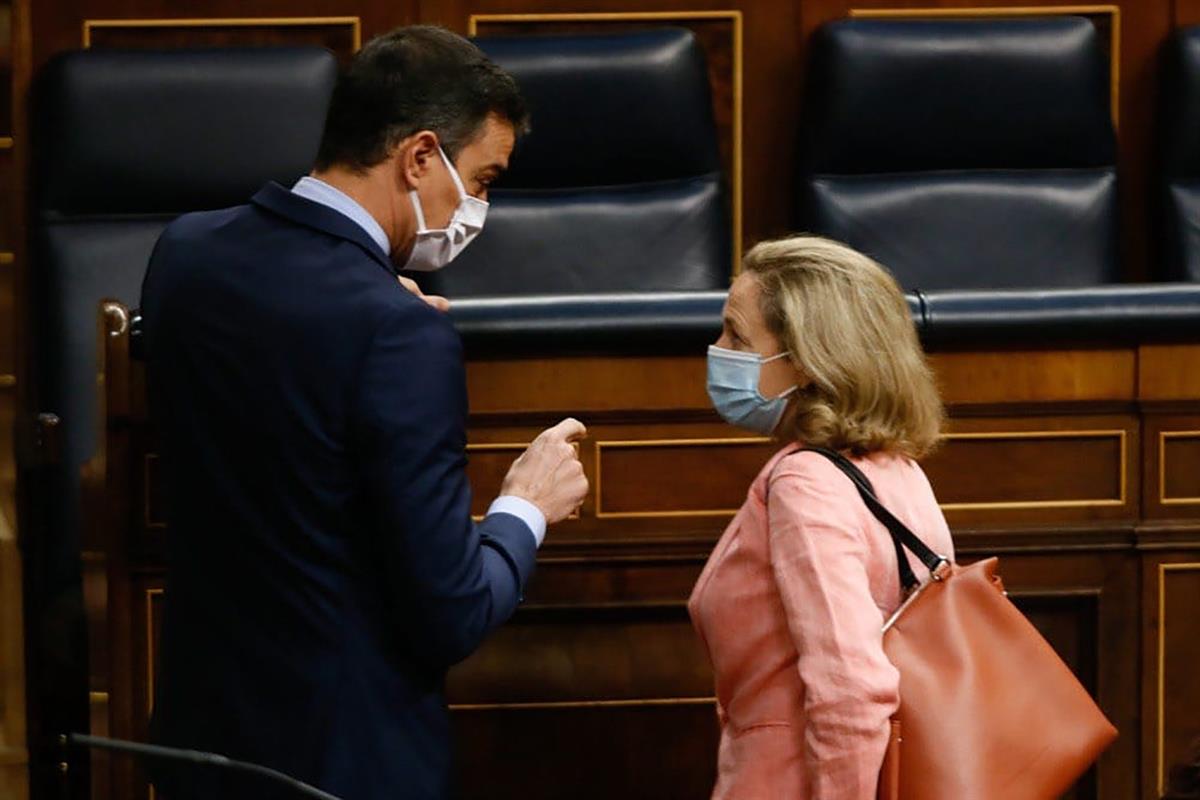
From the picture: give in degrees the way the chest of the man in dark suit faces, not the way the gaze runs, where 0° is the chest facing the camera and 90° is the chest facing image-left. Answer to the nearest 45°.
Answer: approximately 225°

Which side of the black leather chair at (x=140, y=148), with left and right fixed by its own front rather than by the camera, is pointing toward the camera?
front

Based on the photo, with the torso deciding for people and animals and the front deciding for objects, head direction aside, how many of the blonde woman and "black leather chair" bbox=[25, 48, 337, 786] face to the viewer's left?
1

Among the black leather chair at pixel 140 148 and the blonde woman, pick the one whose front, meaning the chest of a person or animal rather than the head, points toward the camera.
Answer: the black leather chair

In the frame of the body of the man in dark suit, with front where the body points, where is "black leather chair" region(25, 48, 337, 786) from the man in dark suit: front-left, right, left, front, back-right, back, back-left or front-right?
front-left

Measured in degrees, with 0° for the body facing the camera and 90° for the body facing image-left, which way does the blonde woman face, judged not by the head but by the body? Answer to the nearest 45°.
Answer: approximately 90°

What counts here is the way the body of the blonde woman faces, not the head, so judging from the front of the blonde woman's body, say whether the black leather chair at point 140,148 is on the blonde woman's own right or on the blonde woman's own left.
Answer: on the blonde woman's own right

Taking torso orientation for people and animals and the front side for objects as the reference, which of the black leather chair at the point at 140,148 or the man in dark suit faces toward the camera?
the black leather chair

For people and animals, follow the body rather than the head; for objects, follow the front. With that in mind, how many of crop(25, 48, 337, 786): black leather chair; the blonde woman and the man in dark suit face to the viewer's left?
1

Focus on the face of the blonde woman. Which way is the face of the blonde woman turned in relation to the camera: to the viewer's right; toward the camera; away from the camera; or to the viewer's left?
to the viewer's left

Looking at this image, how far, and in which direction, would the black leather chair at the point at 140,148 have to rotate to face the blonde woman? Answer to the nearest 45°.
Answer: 0° — it already faces them

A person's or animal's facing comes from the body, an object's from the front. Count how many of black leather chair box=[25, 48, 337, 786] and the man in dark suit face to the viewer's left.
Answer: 0

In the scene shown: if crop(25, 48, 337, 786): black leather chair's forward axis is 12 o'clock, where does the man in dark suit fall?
The man in dark suit is roughly at 12 o'clock from the black leather chair.

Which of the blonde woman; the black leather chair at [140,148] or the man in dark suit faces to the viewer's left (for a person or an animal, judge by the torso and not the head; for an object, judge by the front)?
the blonde woman
